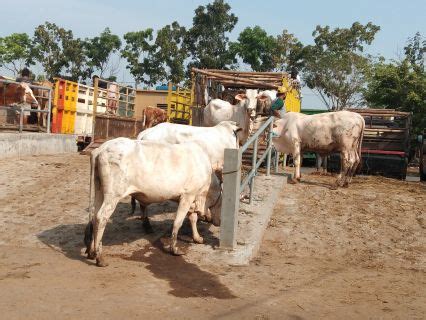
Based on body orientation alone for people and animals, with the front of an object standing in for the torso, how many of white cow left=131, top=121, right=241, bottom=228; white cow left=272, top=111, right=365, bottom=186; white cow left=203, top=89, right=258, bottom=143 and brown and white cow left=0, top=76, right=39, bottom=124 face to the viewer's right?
3

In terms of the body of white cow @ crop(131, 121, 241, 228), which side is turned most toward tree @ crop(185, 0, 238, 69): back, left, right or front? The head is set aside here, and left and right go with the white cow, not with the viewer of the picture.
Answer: left

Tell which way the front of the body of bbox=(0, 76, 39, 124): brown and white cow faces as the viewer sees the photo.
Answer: to the viewer's right

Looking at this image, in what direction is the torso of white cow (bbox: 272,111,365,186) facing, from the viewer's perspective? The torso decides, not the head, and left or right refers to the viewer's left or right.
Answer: facing to the left of the viewer

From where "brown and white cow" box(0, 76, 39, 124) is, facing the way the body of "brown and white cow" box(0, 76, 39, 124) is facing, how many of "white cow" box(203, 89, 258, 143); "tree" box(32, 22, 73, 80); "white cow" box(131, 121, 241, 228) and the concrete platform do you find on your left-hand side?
1

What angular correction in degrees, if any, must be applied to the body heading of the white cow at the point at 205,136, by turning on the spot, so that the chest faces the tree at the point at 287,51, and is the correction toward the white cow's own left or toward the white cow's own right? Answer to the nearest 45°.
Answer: approximately 90° to the white cow's own left

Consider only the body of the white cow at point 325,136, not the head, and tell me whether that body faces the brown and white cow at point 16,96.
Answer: yes

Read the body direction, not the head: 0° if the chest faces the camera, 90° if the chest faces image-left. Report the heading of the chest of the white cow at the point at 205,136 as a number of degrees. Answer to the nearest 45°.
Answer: approximately 270°

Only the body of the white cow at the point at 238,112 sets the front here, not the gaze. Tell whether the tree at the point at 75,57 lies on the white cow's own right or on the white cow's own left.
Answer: on the white cow's own left

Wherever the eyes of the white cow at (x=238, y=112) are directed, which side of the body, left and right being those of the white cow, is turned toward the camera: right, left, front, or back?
right
